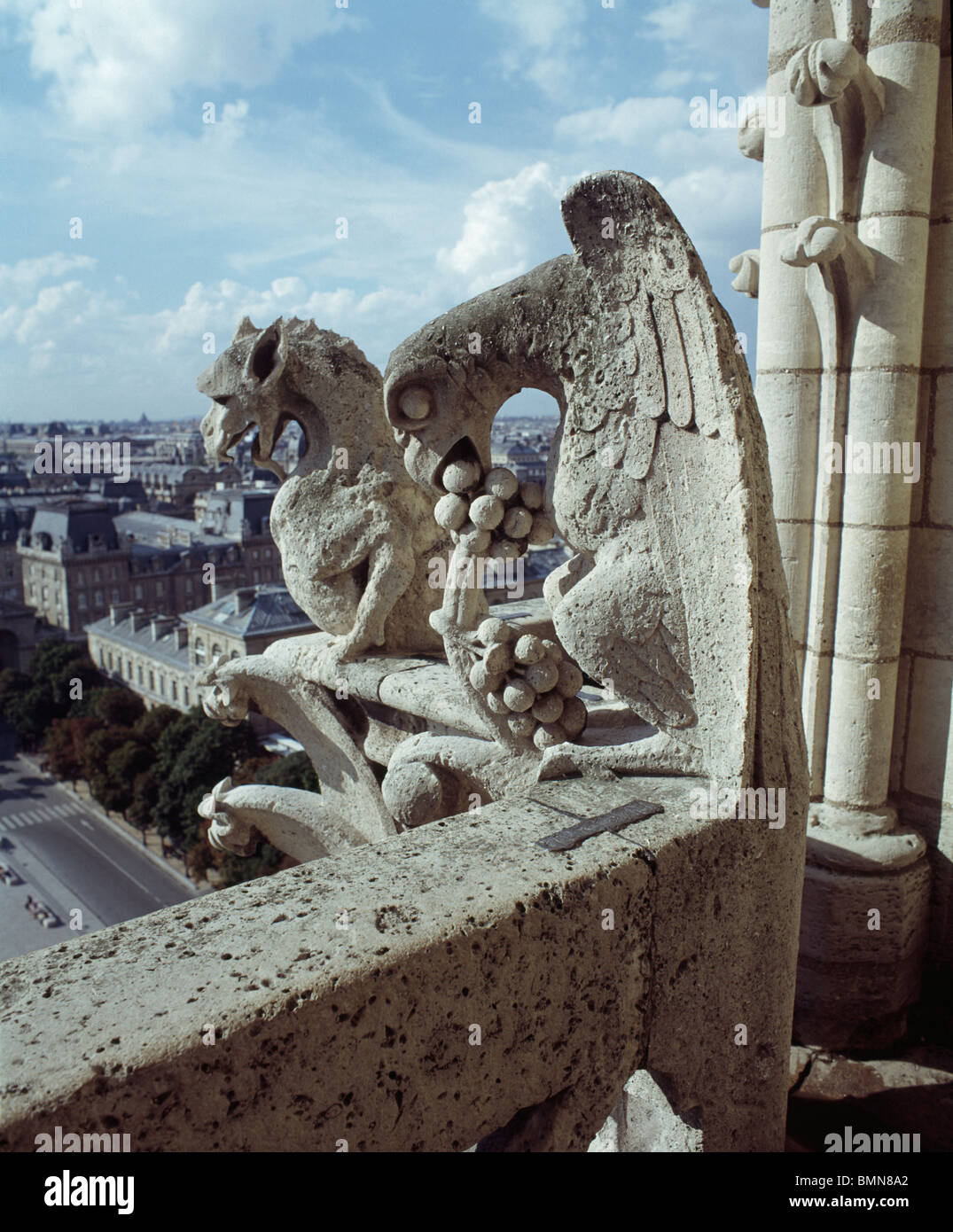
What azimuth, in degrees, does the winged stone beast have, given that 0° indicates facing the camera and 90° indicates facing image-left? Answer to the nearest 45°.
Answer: approximately 90°

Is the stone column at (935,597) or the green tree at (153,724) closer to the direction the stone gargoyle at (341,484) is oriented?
the green tree

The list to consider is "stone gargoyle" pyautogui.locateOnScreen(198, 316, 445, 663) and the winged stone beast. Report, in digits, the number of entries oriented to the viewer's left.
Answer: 2

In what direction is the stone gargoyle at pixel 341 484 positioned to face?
to the viewer's left

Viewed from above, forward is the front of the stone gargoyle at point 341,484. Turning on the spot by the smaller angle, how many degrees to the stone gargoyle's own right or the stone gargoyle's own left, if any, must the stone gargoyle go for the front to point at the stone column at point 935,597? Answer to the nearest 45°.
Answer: approximately 180°
